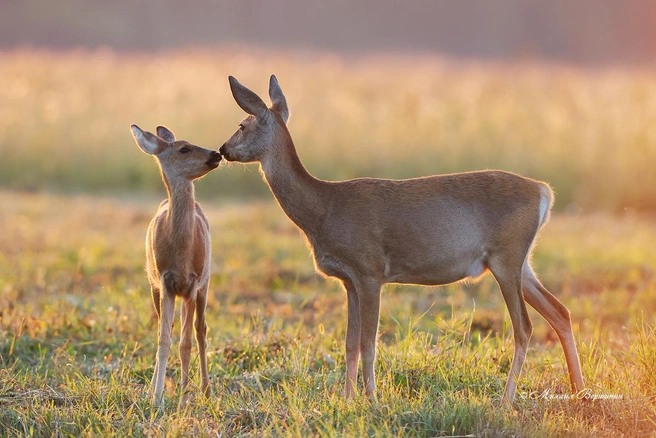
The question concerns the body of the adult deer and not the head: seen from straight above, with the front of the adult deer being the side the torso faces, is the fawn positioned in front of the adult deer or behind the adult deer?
in front

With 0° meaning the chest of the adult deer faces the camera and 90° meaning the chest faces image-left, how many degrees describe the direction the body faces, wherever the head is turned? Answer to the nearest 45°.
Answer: approximately 90°

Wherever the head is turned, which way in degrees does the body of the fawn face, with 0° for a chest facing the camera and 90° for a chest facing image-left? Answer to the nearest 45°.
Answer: approximately 0°

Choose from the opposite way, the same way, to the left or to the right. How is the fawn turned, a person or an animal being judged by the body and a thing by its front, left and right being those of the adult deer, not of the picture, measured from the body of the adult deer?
to the left

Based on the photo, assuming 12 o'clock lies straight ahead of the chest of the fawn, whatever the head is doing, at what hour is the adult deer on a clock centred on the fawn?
The adult deer is roughly at 10 o'clock from the fawn.

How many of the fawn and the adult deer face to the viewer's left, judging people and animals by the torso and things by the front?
1
